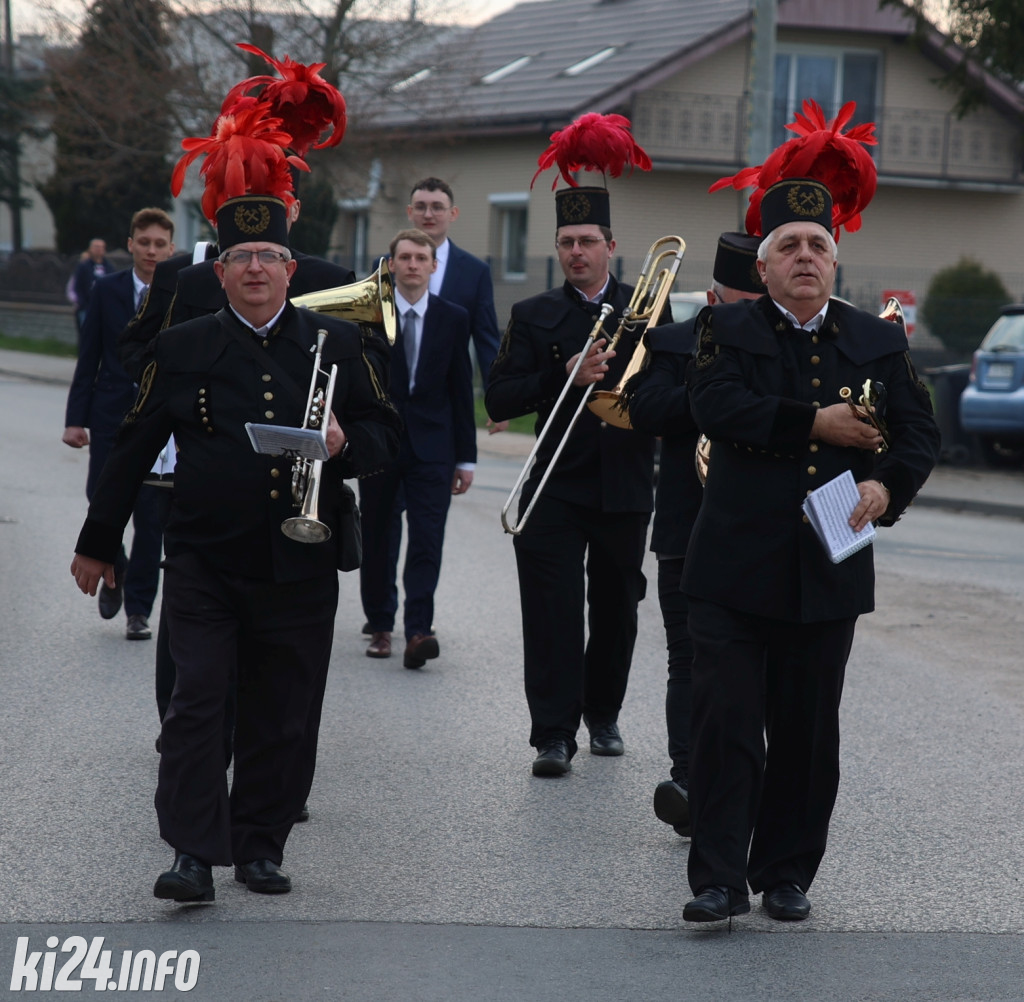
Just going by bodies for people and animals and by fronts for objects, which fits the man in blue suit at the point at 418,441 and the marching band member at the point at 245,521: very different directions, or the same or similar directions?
same or similar directions

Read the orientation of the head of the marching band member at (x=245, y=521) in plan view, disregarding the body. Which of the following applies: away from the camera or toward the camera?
toward the camera

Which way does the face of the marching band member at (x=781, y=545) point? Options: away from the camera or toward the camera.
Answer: toward the camera

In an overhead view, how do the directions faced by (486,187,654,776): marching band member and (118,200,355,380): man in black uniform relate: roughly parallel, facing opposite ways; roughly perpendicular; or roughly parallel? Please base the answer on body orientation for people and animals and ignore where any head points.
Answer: roughly parallel

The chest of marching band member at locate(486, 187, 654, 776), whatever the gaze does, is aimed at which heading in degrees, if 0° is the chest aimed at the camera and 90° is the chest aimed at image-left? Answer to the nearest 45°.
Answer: approximately 0°

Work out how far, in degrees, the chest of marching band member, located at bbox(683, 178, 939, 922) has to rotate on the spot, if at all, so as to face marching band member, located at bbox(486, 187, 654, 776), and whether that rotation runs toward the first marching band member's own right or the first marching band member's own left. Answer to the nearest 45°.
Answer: approximately 135° to the first marching band member's own right

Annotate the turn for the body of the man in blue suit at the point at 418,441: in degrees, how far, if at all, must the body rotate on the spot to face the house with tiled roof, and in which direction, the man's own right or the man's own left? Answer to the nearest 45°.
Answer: approximately 180°

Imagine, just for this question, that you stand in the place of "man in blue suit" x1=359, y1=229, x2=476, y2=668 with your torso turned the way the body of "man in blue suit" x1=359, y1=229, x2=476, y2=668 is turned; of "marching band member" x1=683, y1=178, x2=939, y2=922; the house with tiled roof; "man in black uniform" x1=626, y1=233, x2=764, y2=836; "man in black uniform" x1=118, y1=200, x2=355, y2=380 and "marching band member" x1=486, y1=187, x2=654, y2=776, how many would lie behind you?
1

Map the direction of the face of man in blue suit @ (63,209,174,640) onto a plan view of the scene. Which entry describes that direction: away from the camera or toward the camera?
toward the camera

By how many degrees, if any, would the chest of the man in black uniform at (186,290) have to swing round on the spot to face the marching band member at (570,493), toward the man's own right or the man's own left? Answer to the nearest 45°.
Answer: approximately 90° to the man's own left

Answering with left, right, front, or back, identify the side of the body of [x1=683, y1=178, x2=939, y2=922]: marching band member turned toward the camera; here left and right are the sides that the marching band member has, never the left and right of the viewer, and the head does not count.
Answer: front

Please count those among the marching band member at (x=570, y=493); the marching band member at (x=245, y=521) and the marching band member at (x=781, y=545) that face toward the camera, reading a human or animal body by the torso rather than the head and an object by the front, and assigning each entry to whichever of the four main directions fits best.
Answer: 3

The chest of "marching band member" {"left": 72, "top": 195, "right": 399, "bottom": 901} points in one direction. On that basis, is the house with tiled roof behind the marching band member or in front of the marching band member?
behind

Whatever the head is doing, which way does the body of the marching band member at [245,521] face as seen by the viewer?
toward the camera

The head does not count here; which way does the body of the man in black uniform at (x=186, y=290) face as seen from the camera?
toward the camera

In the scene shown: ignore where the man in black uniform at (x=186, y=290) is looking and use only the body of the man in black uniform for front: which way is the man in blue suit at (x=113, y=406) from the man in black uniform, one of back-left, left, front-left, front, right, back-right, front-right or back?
back
